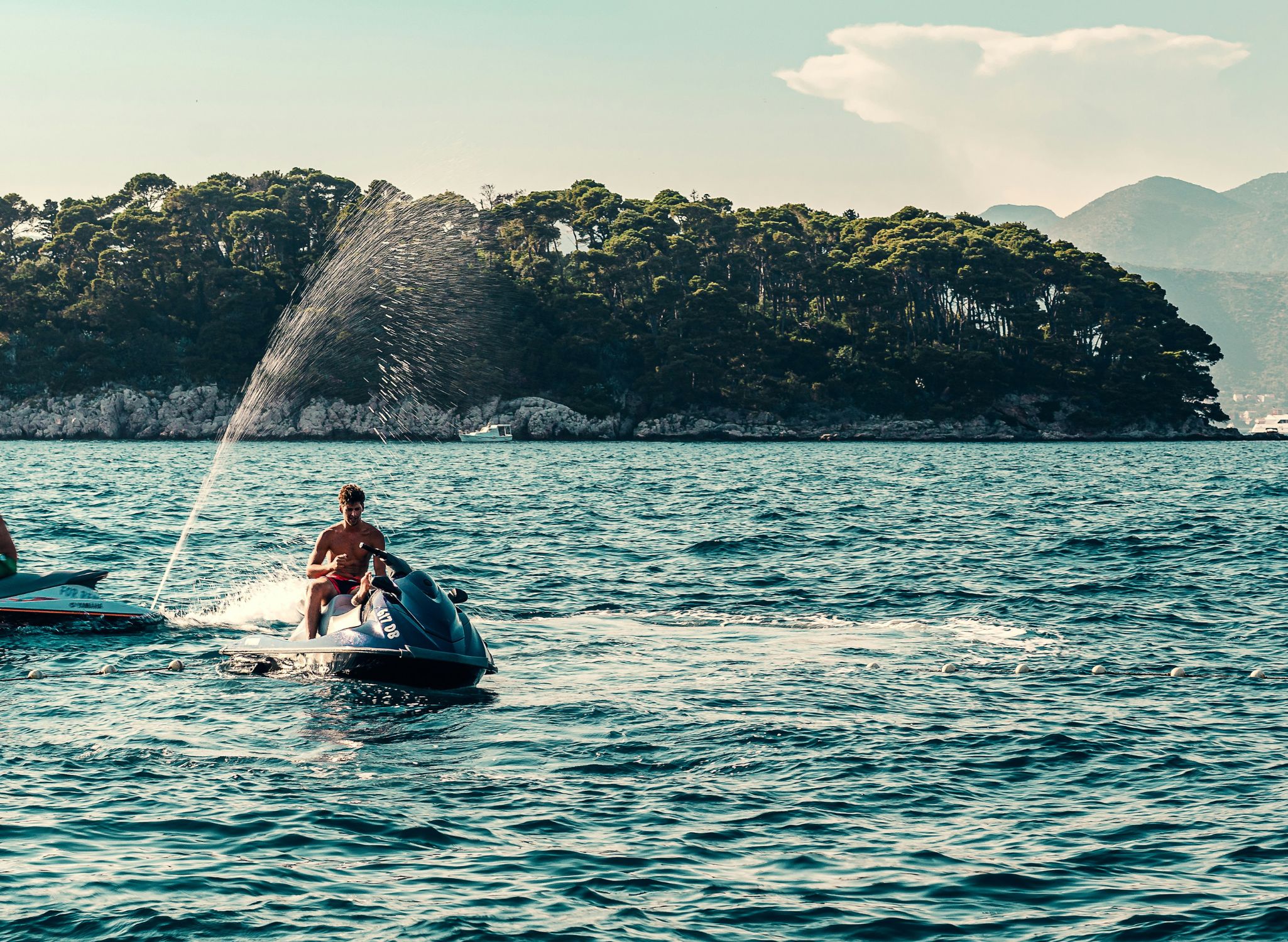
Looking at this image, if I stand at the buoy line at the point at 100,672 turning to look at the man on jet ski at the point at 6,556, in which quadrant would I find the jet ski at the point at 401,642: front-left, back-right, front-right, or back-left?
back-right

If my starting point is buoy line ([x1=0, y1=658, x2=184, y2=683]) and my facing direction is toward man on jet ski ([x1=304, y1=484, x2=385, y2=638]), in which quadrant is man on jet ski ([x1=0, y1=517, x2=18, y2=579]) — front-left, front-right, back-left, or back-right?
back-left

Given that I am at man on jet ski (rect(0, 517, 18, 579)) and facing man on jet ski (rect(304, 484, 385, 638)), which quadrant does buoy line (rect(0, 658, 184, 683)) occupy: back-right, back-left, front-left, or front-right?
front-right

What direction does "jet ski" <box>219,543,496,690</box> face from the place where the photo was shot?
facing the viewer and to the right of the viewer

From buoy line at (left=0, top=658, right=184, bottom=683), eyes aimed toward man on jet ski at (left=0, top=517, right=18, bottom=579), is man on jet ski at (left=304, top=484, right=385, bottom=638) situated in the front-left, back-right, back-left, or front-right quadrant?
back-right

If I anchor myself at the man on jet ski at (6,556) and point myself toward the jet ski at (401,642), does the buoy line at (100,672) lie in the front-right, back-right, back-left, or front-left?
front-right

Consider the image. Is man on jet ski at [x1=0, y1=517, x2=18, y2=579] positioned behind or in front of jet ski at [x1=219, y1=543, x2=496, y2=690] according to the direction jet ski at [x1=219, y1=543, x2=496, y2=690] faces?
behind

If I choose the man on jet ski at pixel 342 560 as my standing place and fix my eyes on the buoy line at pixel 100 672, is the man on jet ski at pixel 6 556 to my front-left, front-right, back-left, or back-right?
front-right

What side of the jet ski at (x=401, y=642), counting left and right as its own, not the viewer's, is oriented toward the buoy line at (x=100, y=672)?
back

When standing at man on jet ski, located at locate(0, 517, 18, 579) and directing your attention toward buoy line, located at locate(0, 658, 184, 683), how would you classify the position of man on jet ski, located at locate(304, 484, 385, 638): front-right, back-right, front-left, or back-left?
front-left
